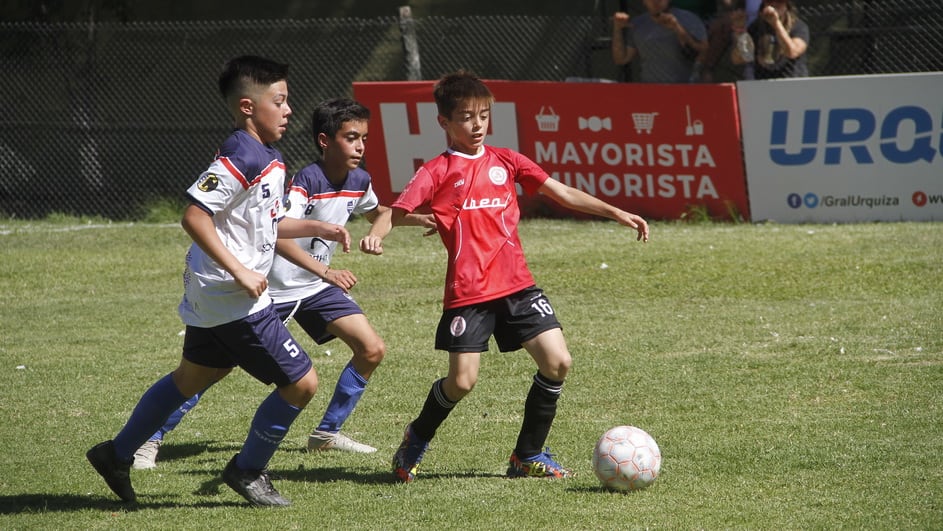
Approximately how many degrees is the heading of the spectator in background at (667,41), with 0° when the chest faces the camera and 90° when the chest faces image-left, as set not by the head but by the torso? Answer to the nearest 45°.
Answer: approximately 0°

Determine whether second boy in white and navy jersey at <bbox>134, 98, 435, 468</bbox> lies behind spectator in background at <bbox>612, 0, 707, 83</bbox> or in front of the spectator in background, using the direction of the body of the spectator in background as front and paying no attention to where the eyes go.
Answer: in front

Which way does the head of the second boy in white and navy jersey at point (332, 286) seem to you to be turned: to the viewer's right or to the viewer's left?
to the viewer's right

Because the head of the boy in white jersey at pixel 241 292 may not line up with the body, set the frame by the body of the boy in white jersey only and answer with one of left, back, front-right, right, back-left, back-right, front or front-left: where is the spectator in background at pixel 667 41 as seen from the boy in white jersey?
front-left

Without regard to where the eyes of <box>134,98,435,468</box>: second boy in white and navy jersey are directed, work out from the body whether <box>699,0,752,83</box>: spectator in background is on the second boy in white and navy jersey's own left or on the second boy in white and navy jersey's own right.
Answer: on the second boy in white and navy jersey's own left

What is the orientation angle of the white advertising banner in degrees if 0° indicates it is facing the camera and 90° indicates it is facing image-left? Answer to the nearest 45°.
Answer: approximately 0°

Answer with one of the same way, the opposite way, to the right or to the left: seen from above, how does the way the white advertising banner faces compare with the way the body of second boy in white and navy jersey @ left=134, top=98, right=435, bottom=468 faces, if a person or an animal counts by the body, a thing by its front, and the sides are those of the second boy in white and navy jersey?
to the right

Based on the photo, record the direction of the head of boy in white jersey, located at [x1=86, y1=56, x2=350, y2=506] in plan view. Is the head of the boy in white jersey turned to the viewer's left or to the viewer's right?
to the viewer's right

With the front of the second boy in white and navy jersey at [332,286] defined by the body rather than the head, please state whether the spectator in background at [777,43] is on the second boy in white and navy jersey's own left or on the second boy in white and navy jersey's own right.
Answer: on the second boy in white and navy jersey's own left

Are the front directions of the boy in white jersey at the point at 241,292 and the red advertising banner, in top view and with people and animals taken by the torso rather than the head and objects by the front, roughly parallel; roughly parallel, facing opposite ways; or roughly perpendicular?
roughly perpendicular
